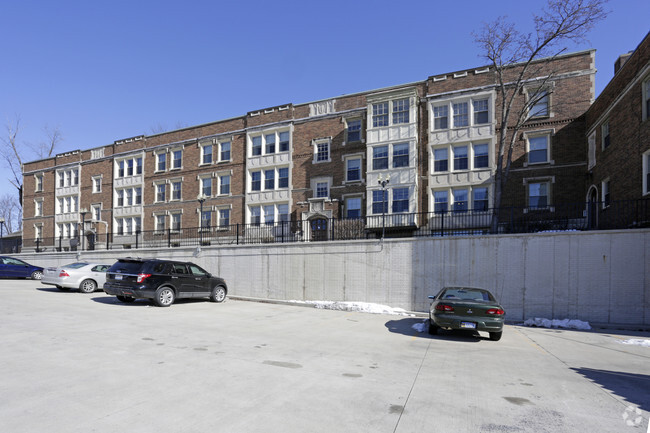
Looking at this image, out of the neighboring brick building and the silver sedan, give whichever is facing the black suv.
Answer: the neighboring brick building

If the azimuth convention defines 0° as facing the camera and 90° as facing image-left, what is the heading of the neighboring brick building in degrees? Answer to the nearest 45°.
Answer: approximately 45°

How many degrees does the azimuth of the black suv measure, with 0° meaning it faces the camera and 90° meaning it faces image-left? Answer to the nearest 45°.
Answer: approximately 225°

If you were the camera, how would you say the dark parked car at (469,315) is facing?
facing away from the viewer

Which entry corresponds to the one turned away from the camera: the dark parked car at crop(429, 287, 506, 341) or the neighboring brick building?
the dark parked car
